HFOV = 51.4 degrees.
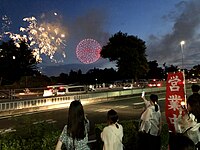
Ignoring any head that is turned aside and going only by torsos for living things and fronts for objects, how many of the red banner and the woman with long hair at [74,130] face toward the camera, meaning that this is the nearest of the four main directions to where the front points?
1

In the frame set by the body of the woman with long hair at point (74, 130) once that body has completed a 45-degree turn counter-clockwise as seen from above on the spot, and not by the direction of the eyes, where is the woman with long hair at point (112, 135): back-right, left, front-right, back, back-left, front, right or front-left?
right

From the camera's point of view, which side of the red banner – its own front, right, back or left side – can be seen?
front

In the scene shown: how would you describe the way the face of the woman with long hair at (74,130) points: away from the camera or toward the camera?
away from the camera

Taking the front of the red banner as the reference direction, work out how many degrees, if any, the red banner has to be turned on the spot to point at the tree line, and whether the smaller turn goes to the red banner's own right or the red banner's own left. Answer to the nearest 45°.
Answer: approximately 180°

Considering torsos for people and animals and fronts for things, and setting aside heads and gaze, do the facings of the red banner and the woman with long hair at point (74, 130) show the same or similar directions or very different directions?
very different directions

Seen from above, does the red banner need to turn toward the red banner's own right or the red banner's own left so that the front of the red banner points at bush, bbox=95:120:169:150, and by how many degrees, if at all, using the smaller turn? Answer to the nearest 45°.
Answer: approximately 90° to the red banner's own right

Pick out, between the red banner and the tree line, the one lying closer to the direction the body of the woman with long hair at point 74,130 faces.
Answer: the tree line

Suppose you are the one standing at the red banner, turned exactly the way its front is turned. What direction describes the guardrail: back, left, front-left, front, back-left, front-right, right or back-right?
back-right

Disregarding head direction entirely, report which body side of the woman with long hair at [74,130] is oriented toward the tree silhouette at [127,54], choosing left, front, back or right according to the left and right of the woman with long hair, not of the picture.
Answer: front

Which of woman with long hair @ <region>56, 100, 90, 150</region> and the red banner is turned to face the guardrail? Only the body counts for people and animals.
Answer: the woman with long hair

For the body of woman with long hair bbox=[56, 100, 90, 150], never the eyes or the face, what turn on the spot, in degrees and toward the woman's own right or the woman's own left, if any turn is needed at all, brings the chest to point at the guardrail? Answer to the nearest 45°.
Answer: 0° — they already face it

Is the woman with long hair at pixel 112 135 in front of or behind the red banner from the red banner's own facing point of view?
in front

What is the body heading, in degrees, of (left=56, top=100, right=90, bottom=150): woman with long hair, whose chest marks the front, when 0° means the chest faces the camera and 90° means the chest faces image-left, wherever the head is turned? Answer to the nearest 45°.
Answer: approximately 180°

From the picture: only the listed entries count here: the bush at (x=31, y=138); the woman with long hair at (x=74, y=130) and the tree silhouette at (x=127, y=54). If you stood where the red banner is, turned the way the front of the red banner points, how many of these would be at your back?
1
